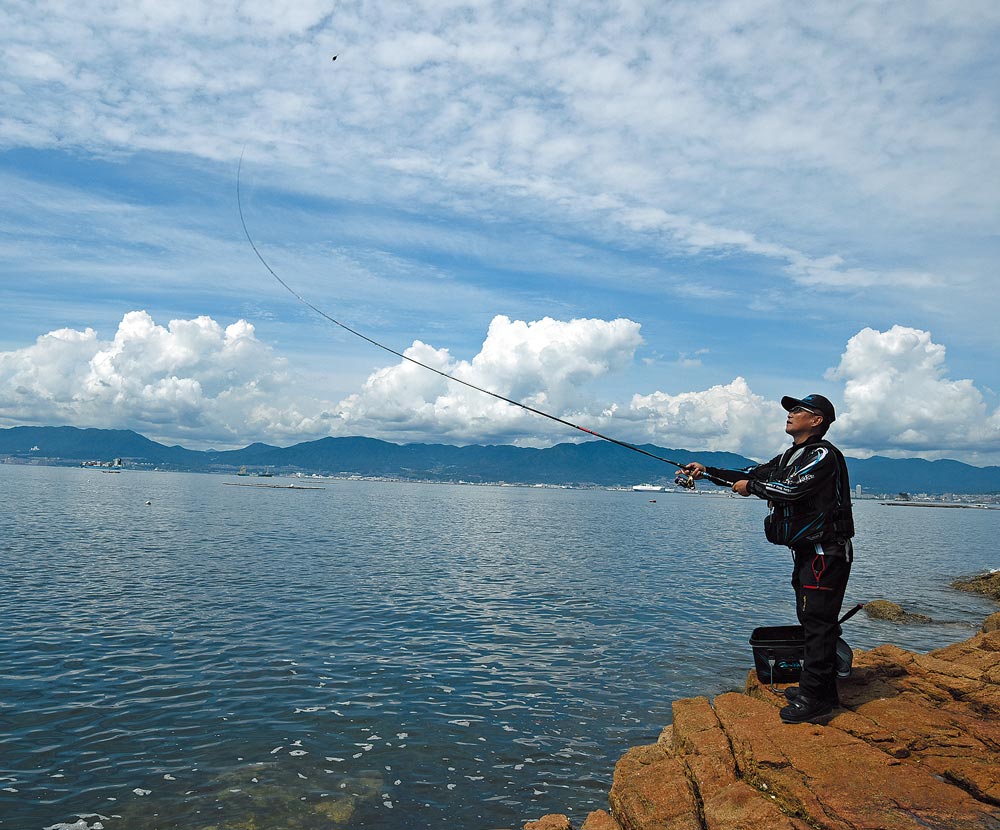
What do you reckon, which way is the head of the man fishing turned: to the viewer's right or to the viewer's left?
to the viewer's left

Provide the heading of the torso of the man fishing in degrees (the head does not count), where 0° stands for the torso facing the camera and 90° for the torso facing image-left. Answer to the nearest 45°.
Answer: approximately 90°
